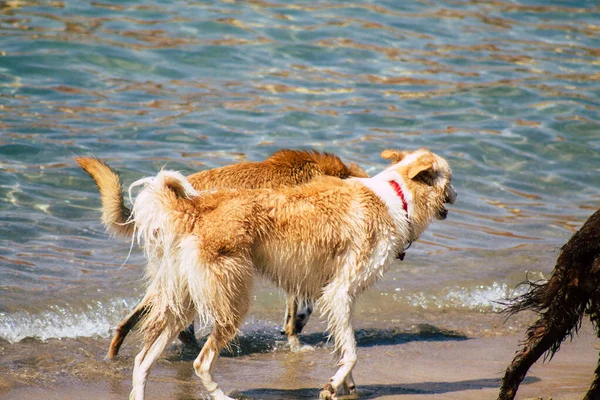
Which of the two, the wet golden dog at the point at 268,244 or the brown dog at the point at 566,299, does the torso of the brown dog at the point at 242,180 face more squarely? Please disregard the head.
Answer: the brown dog

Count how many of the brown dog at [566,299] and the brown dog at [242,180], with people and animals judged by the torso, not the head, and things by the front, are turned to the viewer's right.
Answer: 2

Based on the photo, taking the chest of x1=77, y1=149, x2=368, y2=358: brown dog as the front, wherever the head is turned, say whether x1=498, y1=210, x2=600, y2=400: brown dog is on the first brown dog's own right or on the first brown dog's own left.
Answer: on the first brown dog's own right

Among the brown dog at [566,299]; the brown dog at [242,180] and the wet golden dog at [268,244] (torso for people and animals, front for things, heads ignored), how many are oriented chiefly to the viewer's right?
3

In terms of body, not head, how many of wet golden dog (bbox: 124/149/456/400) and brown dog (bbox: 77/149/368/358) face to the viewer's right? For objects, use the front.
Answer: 2

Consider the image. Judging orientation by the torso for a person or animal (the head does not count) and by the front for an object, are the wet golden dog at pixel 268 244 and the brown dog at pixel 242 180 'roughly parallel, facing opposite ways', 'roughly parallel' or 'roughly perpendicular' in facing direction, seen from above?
roughly parallel

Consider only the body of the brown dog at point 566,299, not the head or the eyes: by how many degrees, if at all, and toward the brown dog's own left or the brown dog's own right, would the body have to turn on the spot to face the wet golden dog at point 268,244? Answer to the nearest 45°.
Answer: approximately 180°

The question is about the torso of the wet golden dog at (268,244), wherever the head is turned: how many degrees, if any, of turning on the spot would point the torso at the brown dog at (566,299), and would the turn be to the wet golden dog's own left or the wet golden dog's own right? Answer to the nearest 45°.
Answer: approximately 45° to the wet golden dog's own right

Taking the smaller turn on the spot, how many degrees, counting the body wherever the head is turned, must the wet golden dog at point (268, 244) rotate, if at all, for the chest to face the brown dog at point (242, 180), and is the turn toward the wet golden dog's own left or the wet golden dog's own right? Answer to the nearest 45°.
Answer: approximately 90° to the wet golden dog's own left

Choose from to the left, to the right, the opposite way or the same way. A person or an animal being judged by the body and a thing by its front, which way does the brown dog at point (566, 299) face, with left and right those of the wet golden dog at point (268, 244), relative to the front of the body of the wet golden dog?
the same way

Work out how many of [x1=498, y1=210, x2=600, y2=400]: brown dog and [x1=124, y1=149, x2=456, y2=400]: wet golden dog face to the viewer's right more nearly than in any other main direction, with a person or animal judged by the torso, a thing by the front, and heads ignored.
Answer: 2

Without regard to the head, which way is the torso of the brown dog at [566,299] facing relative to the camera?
to the viewer's right

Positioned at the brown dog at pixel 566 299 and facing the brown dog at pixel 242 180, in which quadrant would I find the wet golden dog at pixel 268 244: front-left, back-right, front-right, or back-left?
front-left

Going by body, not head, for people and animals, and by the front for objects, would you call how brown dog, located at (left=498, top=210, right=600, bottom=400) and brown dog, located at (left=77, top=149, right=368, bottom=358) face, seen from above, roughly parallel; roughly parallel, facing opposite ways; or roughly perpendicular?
roughly parallel

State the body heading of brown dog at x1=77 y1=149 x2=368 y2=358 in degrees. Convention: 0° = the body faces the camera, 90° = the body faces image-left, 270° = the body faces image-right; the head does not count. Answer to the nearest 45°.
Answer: approximately 270°

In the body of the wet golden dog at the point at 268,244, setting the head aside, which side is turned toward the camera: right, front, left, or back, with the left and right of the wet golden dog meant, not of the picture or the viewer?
right
